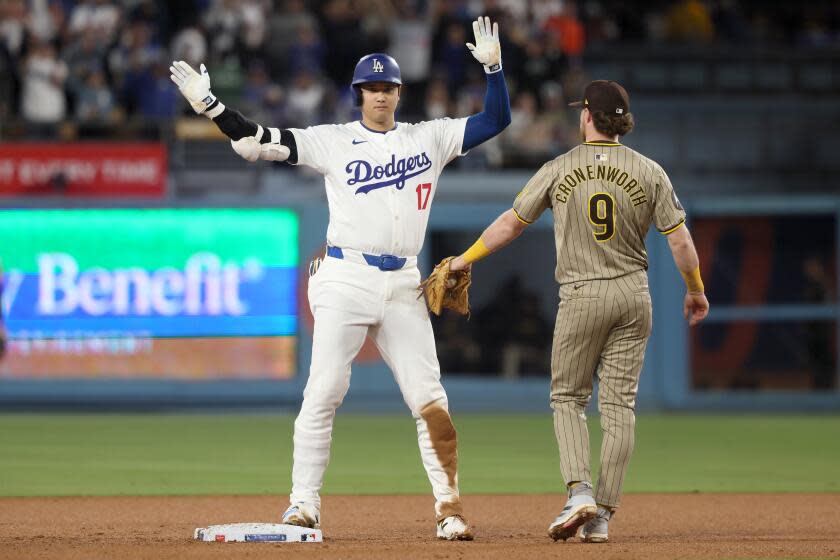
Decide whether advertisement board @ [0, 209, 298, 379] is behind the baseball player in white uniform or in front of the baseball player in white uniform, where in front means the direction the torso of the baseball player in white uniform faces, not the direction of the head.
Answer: behind

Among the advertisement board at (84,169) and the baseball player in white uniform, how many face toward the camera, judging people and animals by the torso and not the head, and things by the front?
2

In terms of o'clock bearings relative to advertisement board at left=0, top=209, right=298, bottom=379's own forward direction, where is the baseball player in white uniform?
The baseball player in white uniform is roughly at 12 o'clock from the advertisement board.

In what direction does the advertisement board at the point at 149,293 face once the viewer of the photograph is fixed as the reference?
facing the viewer

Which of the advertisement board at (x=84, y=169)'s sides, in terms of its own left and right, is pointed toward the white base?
front

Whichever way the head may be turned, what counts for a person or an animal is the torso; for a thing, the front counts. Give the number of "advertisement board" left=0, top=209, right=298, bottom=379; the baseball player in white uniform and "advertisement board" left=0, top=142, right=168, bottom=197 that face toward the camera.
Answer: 3

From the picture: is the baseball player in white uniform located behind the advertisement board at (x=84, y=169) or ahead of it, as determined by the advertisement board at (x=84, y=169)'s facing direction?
ahead

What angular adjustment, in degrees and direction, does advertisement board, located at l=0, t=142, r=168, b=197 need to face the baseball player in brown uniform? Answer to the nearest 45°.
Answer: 0° — it already faces them

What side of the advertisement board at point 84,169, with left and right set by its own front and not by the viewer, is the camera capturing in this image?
front

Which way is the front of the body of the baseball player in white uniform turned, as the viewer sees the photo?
toward the camera

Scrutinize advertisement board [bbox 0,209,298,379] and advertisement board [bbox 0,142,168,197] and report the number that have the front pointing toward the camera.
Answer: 2
